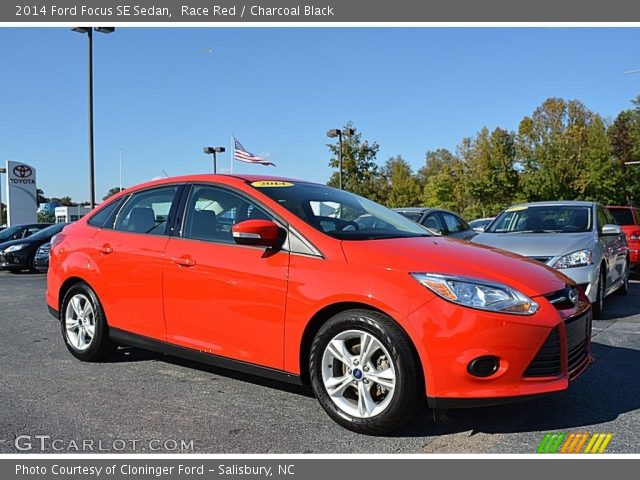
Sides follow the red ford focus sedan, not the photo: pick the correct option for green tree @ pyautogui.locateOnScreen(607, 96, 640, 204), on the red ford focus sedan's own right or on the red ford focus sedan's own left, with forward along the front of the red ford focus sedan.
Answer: on the red ford focus sedan's own left

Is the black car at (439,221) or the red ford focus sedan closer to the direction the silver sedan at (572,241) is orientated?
the red ford focus sedan

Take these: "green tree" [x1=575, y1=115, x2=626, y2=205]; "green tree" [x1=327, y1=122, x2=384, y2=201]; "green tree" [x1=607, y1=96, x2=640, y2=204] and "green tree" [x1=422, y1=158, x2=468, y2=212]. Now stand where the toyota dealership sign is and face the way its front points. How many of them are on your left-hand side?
4

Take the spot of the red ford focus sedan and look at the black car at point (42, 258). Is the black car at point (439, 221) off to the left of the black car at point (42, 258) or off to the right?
right

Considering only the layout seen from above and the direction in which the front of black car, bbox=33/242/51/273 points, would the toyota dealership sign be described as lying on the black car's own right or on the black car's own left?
on the black car's own right

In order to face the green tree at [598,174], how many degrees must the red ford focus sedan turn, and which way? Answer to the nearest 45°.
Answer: approximately 90° to its left

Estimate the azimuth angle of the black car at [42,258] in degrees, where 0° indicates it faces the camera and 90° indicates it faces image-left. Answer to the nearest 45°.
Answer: approximately 45°

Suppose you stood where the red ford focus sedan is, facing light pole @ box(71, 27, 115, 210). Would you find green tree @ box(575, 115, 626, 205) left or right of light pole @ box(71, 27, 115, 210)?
right

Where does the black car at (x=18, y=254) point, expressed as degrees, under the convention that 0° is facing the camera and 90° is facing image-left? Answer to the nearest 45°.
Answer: approximately 45°

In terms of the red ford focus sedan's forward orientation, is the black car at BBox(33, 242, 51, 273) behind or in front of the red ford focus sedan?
behind

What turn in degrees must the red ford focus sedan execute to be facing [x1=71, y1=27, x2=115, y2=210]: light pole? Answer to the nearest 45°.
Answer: approximately 180°

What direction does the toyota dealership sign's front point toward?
toward the camera

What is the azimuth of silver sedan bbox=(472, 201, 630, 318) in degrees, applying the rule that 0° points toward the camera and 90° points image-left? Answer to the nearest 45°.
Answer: approximately 45°

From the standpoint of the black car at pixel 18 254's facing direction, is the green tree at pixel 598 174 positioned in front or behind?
behind

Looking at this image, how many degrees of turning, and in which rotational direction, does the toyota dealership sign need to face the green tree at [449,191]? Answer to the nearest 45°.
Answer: approximately 90° to its left
